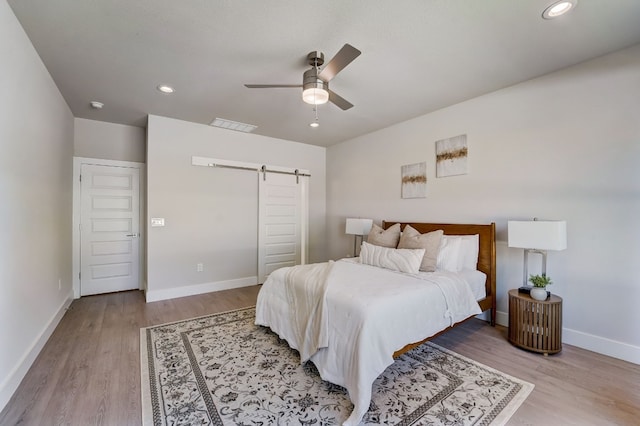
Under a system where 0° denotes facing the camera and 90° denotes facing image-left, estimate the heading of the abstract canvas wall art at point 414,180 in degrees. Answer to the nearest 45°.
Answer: approximately 45°

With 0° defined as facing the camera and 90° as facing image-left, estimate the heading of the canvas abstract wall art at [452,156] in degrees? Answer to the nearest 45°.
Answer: approximately 45°

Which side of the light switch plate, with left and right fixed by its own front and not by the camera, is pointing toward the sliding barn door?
left

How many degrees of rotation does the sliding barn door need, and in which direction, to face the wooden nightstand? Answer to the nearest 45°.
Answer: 0° — it already faces it

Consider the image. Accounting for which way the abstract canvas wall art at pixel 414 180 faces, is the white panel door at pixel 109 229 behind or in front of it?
in front

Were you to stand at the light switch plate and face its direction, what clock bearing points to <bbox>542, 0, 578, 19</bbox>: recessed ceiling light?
The recessed ceiling light is roughly at 11 o'clock from the light switch plate.

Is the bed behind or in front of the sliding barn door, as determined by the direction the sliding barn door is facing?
in front

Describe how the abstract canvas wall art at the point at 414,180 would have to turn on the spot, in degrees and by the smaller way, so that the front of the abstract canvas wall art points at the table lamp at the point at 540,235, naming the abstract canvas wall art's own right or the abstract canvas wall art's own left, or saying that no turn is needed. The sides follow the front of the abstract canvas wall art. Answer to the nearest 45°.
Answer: approximately 90° to the abstract canvas wall art's own left

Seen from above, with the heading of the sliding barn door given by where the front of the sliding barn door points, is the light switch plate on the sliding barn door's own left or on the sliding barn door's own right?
on the sliding barn door's own right

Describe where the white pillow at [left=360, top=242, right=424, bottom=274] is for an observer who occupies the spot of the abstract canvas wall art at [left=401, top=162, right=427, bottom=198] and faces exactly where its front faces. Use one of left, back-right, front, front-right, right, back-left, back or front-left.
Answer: front-left

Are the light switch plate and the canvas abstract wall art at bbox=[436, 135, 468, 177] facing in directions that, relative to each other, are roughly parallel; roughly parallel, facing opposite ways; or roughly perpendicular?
roughly perpendicular

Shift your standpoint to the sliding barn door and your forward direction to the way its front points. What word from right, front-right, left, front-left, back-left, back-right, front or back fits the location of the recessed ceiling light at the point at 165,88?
right

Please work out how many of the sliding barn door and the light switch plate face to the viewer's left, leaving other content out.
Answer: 0

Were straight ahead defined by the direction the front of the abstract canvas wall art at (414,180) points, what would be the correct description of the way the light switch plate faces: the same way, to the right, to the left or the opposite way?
to the left
